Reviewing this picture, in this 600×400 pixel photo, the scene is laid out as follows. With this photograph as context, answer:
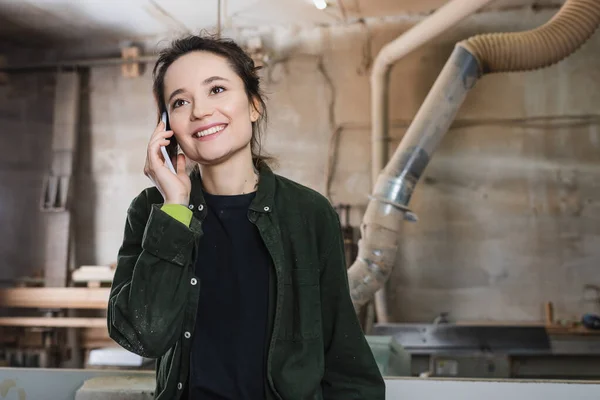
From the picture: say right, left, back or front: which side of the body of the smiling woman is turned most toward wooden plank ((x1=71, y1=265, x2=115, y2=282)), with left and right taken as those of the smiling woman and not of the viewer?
back

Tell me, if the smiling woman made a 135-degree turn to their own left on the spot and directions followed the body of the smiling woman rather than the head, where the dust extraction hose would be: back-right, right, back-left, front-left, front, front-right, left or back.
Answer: front

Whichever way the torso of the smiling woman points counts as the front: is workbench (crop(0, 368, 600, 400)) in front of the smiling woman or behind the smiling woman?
behind

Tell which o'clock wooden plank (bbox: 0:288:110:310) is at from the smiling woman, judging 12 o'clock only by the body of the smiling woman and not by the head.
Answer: The wooden plank is roughly at 5 o'clock from the smiling woman.

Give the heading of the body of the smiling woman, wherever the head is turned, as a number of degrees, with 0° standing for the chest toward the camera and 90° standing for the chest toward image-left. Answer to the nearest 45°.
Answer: approximately 0°

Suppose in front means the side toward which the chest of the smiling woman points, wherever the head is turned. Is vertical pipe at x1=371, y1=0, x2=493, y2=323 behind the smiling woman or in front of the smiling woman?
behind

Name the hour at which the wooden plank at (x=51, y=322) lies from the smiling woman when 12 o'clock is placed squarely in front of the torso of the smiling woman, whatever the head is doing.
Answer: The wooden plank is roughly at 5 o'clock from the smiling woman.
